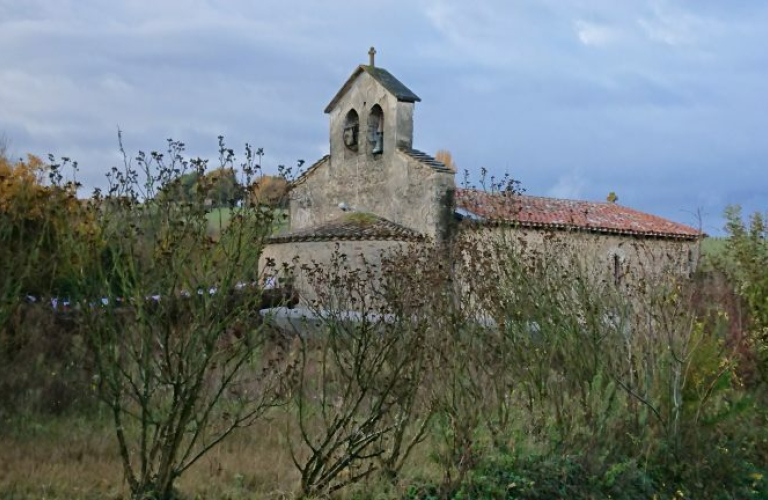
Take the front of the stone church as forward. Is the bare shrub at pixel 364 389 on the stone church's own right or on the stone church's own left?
on the stone church's own left

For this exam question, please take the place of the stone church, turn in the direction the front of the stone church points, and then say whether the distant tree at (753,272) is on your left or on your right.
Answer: on your left

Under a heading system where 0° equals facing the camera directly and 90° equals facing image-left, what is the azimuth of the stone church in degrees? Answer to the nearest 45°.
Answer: approximately 45°

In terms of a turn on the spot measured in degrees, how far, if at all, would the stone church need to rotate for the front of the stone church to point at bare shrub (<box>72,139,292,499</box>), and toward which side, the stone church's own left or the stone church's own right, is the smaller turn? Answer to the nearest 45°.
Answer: approximately 45° to the stone church's own left
